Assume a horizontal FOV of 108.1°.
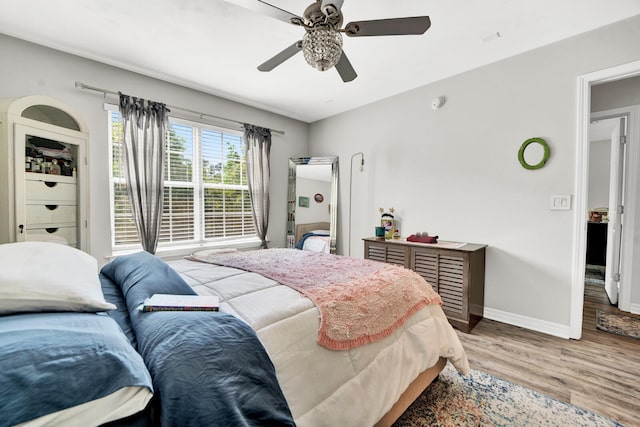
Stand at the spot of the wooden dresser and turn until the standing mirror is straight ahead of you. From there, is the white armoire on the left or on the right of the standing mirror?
left

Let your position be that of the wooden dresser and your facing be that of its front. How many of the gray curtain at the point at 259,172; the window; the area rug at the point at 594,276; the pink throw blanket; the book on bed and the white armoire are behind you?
1

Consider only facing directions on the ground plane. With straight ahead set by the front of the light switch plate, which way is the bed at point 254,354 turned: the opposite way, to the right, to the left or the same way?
the opposite way

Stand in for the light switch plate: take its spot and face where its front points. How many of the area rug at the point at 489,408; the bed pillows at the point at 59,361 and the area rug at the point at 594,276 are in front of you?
2

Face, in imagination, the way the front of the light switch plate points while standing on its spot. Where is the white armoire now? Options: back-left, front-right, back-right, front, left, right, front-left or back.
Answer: front-right

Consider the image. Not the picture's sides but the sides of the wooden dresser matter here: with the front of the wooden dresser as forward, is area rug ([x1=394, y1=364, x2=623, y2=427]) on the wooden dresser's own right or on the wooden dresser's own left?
on the wooden dresser's own left

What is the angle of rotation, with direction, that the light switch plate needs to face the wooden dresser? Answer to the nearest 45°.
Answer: approximately 45° to its right

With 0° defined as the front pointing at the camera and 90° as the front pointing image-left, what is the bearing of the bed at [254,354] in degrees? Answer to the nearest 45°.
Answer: approximately 225°

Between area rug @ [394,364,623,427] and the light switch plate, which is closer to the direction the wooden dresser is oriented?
the area rug
